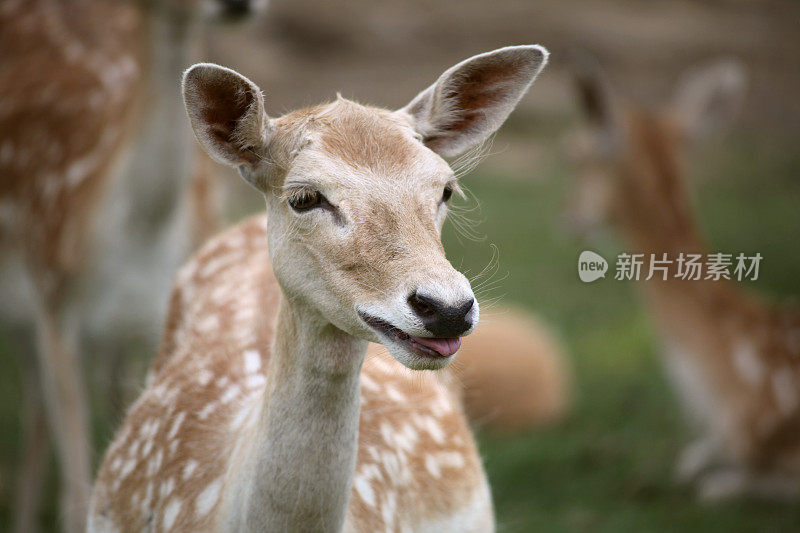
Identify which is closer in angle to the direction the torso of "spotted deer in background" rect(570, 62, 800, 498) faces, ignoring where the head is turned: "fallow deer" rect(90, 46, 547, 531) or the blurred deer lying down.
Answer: the blurred deer lying down

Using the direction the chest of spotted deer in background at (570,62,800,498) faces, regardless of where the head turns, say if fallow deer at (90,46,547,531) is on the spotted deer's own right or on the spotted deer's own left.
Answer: on the spotted deer's own left

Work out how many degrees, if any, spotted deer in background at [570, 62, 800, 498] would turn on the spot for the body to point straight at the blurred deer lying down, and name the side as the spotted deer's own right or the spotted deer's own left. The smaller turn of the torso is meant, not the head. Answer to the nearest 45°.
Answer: approximately 45° to the spotted deer's own right

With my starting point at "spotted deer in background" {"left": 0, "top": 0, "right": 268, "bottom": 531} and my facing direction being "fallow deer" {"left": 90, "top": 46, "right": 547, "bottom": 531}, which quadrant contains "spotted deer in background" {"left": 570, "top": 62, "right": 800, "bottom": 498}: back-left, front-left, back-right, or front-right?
front-left

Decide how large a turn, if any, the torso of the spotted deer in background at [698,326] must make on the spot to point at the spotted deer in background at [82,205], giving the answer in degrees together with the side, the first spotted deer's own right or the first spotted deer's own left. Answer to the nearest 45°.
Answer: approximately 45° to the first spotted deer's own left

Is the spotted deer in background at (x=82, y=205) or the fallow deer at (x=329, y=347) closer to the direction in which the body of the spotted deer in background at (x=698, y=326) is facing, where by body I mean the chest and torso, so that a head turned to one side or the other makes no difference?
the spotted deer in background

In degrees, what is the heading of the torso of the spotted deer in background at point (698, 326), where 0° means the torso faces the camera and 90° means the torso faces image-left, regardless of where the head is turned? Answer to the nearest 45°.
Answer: approximately 90°
